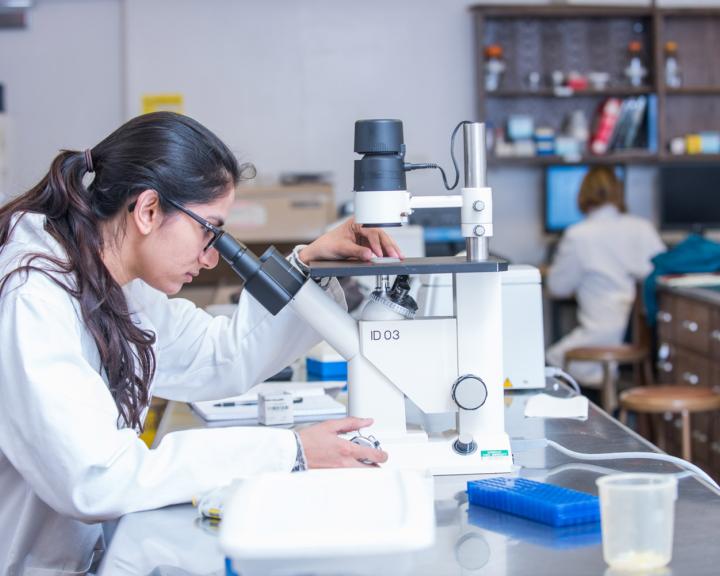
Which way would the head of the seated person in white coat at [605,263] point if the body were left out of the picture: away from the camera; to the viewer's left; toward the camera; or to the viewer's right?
away from the camera

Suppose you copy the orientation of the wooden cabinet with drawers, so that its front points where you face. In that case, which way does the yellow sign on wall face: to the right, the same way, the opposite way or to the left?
to the left

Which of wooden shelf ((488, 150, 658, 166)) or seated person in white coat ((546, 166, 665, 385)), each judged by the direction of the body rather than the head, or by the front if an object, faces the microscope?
the wooden shelf

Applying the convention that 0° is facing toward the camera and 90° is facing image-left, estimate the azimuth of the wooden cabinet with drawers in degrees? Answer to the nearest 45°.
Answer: approximately 45°

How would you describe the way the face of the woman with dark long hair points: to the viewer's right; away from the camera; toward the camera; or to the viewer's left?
to the viewer's right

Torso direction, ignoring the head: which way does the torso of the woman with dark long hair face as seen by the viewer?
to the viewer's right

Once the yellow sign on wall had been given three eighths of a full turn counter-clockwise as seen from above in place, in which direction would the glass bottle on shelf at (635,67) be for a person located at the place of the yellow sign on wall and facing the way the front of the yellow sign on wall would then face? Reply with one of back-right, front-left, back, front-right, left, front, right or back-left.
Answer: front-right

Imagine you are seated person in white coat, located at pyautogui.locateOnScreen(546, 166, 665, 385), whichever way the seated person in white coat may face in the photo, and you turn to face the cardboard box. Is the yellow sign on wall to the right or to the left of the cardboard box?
right

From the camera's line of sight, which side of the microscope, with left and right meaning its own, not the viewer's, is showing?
left

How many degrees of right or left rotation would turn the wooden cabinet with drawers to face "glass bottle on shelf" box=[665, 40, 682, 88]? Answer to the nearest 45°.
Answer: approximately 135° to its right

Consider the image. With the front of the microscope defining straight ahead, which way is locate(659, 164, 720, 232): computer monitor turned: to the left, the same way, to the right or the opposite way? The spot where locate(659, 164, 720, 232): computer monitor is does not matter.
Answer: to the left

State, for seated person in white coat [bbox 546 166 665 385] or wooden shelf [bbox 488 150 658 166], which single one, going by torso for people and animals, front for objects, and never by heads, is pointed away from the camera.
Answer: the seated person in white coat
